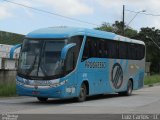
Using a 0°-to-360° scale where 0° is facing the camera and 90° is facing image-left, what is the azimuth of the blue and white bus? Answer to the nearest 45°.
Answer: approximately 45°
